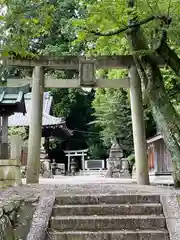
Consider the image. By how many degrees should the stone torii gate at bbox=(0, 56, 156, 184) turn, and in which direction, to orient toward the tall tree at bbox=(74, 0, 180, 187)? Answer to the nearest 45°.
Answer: approximately 45° to its left

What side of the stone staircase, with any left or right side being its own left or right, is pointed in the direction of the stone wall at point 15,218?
right

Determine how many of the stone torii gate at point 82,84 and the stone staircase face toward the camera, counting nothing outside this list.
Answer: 2

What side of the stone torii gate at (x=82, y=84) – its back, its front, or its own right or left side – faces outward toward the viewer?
front

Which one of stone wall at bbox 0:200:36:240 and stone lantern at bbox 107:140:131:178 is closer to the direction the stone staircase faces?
the stone wall

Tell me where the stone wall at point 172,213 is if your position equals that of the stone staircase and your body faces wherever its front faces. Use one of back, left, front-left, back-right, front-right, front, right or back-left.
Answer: left

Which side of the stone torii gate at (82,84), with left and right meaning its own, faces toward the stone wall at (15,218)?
front

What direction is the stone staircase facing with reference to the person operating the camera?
facing the viewer

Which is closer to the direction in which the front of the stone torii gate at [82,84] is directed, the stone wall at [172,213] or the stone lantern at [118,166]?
the stone wall

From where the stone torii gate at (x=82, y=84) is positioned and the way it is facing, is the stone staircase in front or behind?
in front

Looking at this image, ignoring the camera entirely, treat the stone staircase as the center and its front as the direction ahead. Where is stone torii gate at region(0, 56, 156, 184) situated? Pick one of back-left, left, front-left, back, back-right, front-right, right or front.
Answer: back
